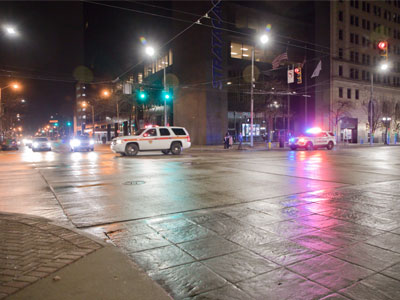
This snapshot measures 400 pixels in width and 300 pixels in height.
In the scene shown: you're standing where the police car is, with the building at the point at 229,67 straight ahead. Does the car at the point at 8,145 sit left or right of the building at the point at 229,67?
left

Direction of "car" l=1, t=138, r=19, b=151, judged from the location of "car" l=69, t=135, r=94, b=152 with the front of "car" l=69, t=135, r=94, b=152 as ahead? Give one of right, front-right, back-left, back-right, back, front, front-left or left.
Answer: back-right

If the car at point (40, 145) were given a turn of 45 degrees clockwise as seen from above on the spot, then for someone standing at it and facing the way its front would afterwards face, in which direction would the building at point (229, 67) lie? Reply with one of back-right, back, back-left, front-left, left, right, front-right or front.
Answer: back-left

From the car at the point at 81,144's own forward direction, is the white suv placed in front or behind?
in front

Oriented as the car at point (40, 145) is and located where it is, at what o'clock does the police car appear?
The police car is roughly at 10 o'clock from the car.

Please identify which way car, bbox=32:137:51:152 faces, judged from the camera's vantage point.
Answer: facing the viewer

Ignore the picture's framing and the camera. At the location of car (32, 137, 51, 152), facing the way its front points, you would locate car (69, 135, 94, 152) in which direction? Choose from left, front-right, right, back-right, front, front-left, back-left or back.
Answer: front-left

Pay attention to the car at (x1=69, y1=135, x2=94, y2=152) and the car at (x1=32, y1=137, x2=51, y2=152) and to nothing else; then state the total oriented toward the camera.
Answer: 2

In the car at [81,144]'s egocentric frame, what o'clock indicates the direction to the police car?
The police car is roughly at 10 o'clock from the car.

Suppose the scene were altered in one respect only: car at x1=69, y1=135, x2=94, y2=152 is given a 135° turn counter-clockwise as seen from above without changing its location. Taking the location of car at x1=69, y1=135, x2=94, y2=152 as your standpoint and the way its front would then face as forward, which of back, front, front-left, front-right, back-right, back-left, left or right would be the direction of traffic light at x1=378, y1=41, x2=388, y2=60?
right

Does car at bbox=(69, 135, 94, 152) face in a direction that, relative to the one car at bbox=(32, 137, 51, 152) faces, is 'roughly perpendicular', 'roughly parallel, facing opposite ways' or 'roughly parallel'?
roughly parallel

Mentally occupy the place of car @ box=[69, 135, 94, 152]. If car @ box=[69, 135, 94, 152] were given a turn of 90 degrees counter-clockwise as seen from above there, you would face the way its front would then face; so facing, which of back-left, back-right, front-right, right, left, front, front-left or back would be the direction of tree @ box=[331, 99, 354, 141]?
front

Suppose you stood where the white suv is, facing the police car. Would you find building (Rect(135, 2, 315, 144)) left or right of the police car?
left

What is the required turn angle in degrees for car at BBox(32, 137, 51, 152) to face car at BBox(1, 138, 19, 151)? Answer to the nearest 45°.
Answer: approximately 135° to its right
